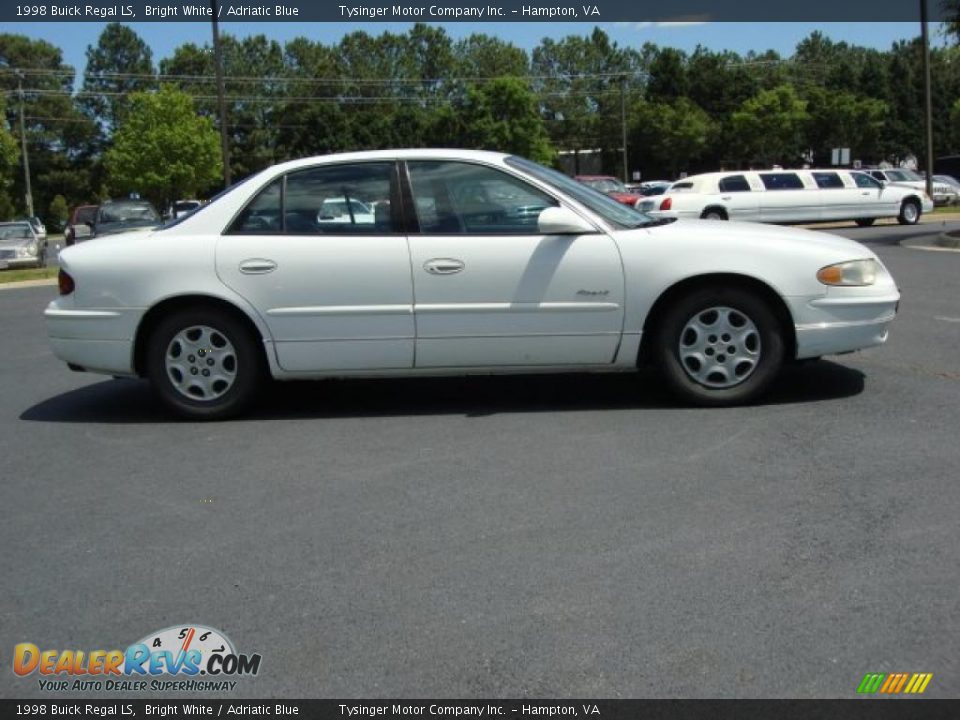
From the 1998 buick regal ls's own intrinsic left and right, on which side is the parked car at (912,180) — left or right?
on its left

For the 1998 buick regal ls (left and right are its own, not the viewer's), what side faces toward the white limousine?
left

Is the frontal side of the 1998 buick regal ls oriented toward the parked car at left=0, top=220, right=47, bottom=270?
no

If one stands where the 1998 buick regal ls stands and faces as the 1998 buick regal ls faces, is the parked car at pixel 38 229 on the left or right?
on its left

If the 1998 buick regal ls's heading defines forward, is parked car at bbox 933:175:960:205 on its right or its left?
on its left

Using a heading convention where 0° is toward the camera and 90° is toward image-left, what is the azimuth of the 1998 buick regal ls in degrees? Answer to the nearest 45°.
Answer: approximately 270°

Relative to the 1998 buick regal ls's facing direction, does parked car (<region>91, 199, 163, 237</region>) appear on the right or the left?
on its left

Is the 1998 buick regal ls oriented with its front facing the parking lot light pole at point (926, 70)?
no

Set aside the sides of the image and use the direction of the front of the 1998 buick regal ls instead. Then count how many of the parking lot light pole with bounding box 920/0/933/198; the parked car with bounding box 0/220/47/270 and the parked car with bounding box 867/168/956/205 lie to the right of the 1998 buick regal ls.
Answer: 0
